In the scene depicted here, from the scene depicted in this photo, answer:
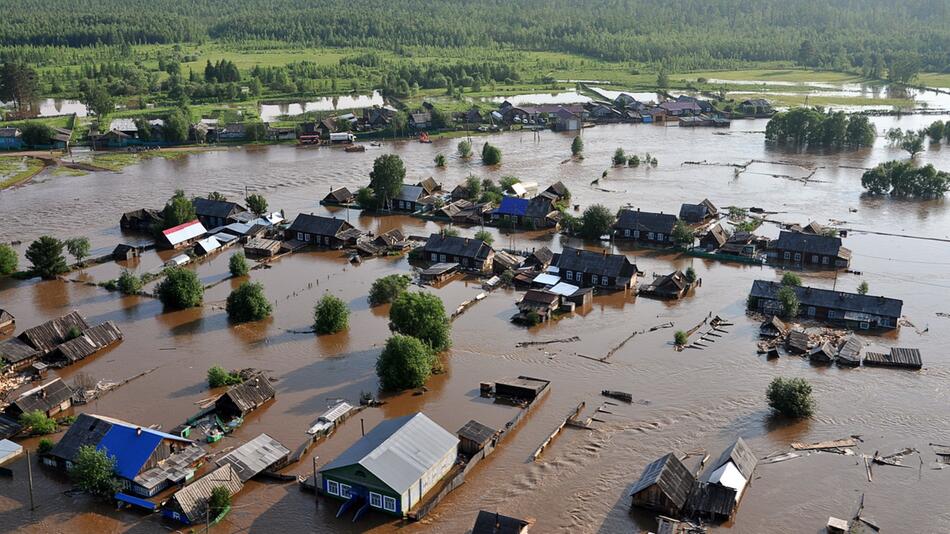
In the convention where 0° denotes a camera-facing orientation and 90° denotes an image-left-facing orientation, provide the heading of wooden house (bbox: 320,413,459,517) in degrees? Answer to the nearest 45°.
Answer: approximately 45°

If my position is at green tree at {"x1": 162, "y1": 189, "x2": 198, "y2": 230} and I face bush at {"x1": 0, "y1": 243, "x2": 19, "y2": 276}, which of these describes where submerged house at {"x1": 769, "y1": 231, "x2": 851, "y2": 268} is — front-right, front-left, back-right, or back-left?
back-left

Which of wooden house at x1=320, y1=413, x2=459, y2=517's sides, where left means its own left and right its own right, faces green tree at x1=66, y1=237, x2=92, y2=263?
right

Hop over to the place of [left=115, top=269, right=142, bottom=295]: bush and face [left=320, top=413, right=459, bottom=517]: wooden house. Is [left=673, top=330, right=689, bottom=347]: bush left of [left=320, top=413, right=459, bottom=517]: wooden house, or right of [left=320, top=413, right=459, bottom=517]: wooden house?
left

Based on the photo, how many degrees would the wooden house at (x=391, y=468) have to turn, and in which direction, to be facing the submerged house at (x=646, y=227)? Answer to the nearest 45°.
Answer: approximately 180°

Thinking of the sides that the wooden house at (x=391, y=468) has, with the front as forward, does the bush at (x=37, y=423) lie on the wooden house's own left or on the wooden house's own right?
on the wooden house's own right

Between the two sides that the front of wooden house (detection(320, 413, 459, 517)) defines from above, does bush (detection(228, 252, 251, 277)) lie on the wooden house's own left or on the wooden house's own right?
on the wooden house's own right

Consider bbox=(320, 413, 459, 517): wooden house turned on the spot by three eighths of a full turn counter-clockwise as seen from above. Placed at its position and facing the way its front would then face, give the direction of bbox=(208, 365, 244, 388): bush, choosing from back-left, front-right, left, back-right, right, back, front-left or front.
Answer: back-left

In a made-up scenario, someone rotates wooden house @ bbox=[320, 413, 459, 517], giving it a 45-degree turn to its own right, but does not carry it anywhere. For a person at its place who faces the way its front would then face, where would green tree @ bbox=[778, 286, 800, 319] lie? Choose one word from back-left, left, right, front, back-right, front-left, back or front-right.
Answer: back-right

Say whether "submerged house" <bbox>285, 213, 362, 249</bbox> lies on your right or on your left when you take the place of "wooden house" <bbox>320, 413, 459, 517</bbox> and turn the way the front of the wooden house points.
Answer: on your right

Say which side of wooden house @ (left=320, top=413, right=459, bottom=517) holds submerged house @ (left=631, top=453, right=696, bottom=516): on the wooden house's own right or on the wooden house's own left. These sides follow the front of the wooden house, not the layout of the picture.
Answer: on the wooden house's own left

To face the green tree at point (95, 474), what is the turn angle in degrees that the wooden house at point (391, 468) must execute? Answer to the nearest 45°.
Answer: approximately 45° to its right
